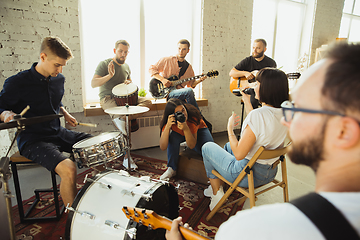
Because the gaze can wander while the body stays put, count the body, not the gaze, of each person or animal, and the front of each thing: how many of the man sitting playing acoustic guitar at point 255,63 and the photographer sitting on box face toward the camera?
2

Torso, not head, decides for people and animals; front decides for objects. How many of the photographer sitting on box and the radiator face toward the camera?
2

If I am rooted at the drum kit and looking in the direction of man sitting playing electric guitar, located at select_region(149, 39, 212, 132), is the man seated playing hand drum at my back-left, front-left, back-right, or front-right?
front-left

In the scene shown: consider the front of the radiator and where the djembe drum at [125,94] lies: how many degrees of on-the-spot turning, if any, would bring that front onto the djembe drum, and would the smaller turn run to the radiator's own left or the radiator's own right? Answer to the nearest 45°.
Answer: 0° — it already faces it

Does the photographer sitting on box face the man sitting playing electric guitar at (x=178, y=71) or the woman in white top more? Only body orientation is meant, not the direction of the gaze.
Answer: the woman in white top

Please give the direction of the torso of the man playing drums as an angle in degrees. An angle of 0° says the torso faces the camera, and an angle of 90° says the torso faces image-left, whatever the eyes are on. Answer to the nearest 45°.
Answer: approximately 315°

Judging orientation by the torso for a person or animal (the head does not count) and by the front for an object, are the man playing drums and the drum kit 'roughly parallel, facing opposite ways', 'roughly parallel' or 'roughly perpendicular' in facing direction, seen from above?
roughly parallel

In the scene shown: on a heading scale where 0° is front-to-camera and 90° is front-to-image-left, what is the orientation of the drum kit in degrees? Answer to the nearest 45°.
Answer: approximately 315°

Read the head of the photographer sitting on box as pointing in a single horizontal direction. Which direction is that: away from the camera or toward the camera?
toward the camera

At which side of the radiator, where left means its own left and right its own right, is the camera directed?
front

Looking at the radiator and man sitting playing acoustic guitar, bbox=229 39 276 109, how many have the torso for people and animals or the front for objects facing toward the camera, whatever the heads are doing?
2

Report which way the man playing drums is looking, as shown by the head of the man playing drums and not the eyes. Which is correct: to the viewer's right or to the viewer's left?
to the viewer's right

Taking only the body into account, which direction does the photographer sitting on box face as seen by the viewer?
toward the camera
